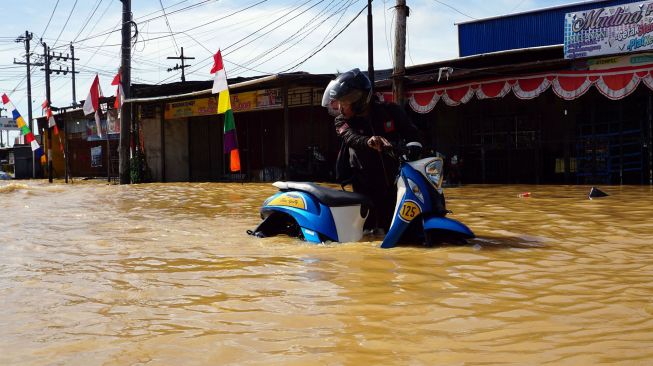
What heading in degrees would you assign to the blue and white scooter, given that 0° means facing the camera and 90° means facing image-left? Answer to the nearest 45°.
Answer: approximately 315°

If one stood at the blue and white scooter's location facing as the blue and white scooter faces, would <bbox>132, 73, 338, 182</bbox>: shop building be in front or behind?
behind

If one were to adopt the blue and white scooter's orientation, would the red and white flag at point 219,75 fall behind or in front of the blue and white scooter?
behind

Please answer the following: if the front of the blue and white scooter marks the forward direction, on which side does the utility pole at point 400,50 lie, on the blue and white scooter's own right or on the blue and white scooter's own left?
on the blue and white scooter's own left

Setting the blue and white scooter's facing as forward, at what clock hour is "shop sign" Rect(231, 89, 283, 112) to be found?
The shop sign is roughly at 7 o'clock from the blue and white scooter.

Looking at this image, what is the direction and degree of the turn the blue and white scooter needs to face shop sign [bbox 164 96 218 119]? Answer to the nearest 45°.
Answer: approximately 135° to its left
